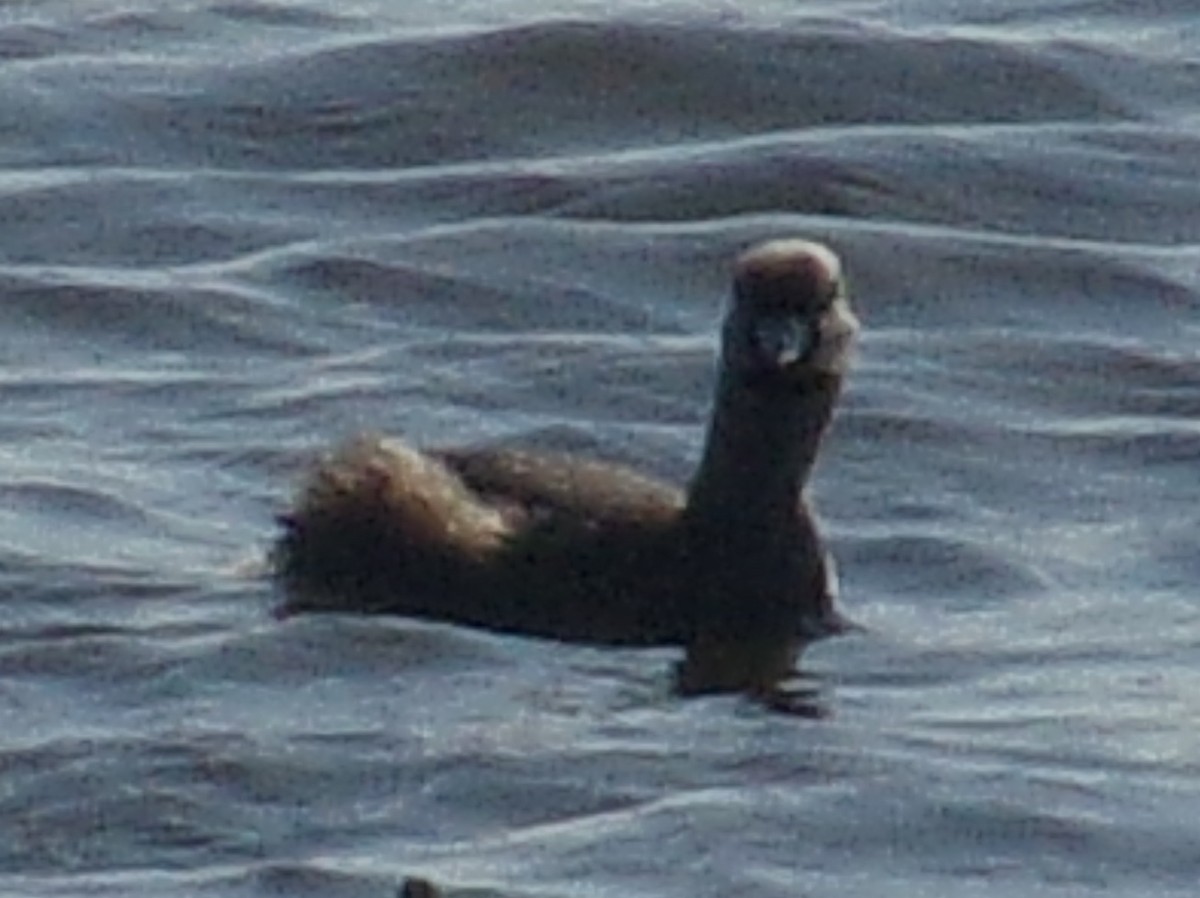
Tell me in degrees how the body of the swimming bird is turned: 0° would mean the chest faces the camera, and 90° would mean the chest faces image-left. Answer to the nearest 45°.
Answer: approximately 315°
